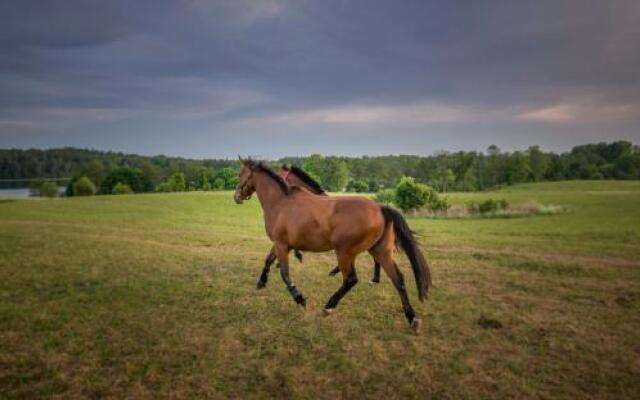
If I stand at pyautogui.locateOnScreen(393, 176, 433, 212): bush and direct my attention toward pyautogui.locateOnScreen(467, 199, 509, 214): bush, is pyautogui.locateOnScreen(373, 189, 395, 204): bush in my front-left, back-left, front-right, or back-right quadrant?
back-left

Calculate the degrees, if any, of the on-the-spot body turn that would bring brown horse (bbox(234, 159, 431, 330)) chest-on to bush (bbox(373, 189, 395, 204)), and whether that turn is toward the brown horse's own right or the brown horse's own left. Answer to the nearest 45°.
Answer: approximately 90° to the brown horse's own right

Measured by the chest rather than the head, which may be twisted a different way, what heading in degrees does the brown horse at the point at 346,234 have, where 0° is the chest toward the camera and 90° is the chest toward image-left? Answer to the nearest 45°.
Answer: approximately 90°

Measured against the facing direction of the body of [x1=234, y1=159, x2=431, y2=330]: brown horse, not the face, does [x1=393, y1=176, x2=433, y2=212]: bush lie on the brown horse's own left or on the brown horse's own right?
on the brown horse's own right

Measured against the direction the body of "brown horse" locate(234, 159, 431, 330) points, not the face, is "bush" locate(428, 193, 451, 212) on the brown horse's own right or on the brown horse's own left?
on the brown horse's own right
